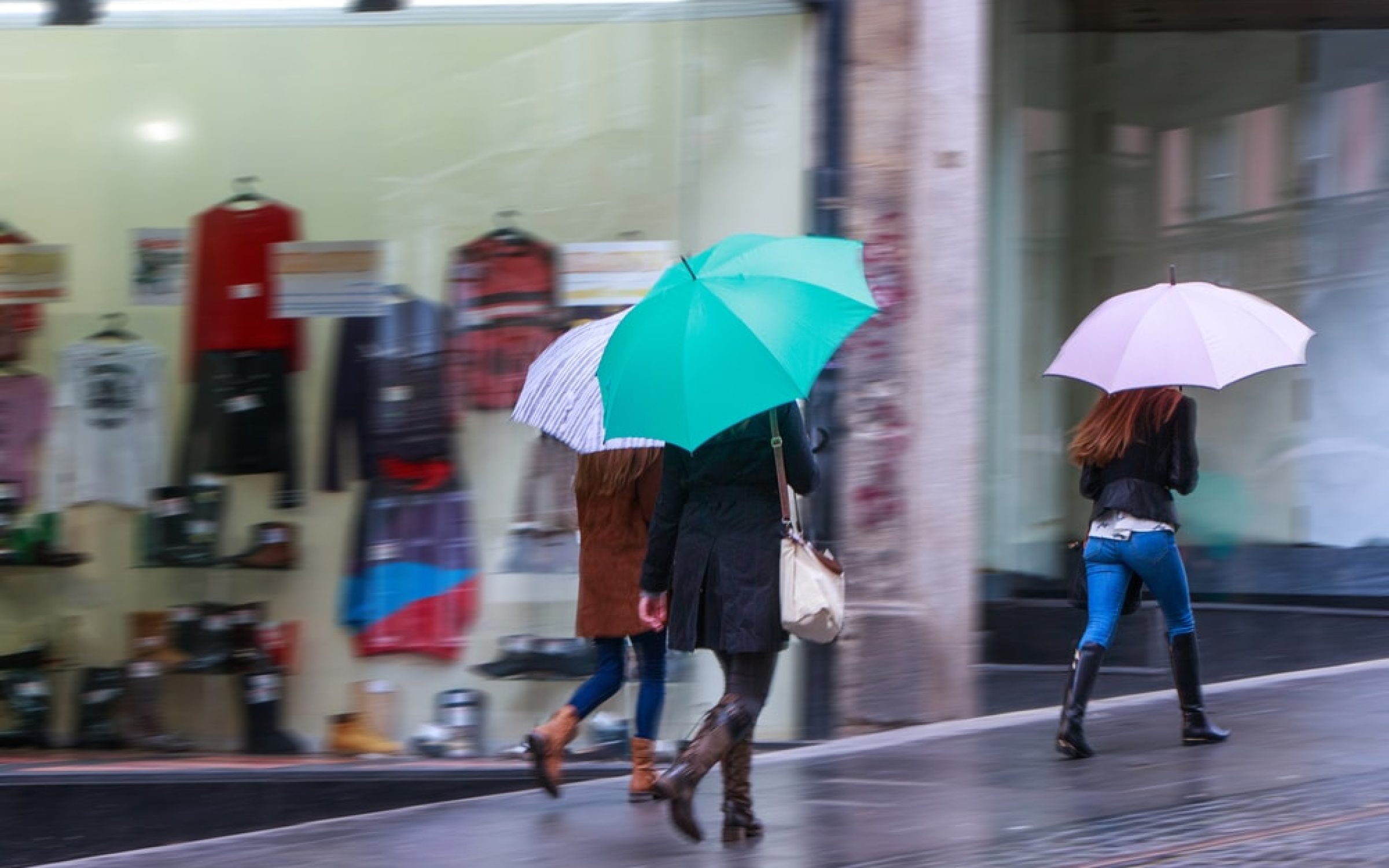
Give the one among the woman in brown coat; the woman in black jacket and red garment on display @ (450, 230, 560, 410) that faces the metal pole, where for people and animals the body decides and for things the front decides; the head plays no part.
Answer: the woman in brown coat

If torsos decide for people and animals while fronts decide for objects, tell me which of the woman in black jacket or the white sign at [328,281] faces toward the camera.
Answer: the white sign

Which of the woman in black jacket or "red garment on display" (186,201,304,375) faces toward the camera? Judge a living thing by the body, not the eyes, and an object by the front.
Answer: the red garment on display

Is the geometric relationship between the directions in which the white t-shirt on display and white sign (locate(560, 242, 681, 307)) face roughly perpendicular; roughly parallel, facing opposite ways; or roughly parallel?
roughly parallel

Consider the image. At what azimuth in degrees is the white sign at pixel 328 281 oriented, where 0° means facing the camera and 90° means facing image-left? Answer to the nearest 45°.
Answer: approximately 0°

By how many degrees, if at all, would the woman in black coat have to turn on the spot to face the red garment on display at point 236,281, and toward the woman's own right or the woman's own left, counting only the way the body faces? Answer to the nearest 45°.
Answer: approximately 90° to the woman's own left

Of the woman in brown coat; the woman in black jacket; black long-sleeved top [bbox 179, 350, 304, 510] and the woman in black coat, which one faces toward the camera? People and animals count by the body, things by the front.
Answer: the black long-sleeved top

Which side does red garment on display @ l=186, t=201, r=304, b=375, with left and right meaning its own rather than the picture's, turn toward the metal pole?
left

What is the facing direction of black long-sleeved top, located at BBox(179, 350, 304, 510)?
toward the camera

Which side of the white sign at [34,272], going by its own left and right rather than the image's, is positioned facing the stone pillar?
left

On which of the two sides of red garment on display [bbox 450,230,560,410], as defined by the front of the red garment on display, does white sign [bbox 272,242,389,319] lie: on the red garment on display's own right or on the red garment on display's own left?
on the red garment on display's own right

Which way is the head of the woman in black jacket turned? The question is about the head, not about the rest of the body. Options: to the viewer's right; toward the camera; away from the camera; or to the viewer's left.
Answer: away from the camera

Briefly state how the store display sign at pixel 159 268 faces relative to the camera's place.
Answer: facing the viewer

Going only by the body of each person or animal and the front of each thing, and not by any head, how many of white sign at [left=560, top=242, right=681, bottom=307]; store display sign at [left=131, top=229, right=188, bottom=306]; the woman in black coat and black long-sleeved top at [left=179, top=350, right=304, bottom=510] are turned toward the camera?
3

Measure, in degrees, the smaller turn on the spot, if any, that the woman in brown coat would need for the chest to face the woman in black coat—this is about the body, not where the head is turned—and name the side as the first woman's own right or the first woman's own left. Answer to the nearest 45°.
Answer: approximately 135° to the first woman's own right

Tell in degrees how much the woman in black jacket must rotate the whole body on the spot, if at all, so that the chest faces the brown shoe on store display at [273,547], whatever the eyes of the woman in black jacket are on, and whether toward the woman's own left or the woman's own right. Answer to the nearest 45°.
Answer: approximately 135° to the woman's own left

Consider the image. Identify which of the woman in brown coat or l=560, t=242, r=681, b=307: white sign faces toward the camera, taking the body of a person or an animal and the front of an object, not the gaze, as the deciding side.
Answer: the white sign
